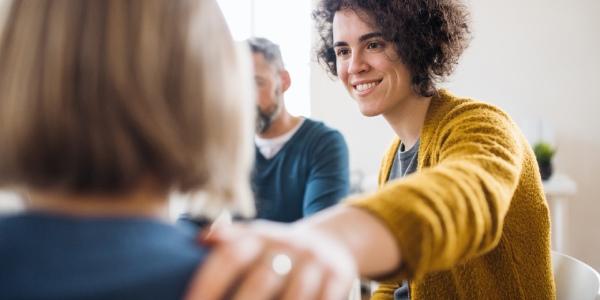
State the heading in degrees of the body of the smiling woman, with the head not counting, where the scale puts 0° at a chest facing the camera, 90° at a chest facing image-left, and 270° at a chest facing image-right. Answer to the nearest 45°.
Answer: approximately 45°

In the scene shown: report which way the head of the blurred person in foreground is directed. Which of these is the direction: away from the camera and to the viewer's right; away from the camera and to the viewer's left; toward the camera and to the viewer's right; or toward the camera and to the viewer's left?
away from the camera and to the viewer's right

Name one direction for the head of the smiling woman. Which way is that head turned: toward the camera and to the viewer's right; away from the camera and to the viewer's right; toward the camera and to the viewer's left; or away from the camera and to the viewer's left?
toward the camera and to the viewer's left

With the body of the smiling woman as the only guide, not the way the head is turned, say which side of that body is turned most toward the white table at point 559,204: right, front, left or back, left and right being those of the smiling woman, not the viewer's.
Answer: back

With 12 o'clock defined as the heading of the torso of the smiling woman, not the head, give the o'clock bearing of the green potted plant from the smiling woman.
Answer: The green potted plant is roughly at 5 o'clock from the smiling woman.
